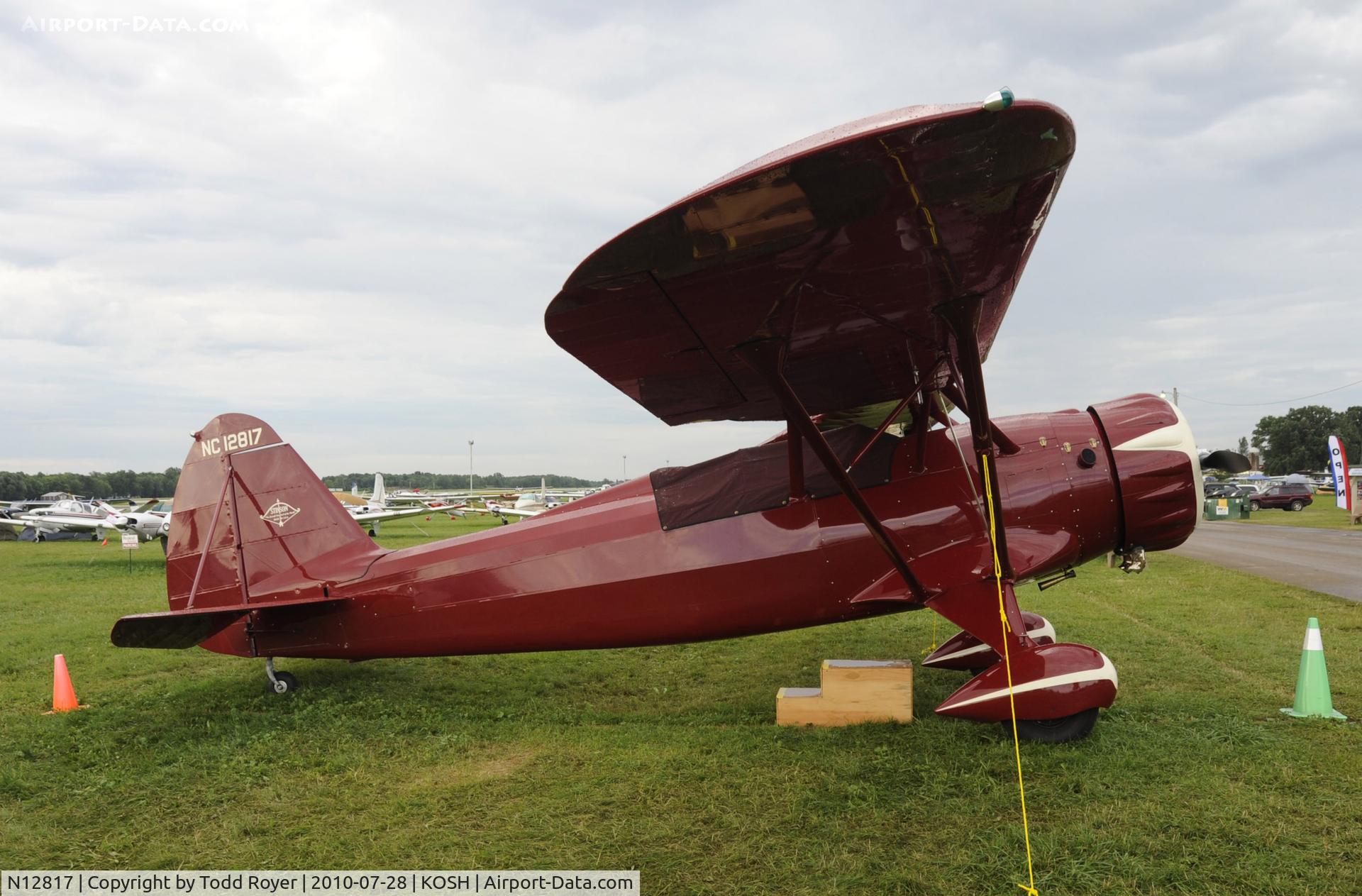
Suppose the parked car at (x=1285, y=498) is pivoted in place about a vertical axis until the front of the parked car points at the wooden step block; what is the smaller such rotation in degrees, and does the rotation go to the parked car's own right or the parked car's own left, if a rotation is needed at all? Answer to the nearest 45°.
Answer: approximately 90° to the parked car's own left

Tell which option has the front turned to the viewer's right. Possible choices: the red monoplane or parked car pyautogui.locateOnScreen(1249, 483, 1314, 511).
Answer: the red monoplane

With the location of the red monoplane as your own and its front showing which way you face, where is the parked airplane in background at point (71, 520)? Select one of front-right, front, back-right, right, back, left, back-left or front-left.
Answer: back-left

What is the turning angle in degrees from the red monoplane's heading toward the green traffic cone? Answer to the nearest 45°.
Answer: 0° — it already faces it

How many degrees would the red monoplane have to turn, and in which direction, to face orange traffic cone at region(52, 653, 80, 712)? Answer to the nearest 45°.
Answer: approximately 180°

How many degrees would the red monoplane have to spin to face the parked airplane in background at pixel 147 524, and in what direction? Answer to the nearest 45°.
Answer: approximately 135° to its left

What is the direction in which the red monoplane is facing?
to the viewer's right

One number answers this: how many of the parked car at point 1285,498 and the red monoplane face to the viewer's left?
1

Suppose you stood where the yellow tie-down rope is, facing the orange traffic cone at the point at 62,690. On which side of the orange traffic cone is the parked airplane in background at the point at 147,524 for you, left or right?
right

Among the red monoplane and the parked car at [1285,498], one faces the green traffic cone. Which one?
the red monoplane

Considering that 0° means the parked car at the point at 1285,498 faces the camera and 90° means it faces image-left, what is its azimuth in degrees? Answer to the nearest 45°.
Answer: approximately 90°

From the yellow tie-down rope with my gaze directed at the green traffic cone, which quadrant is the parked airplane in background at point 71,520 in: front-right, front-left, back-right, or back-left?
back-left

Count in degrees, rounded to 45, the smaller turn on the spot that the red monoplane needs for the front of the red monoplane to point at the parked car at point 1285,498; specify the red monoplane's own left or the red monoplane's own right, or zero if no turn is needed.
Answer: approximately 45° to the red monoplane's own left
